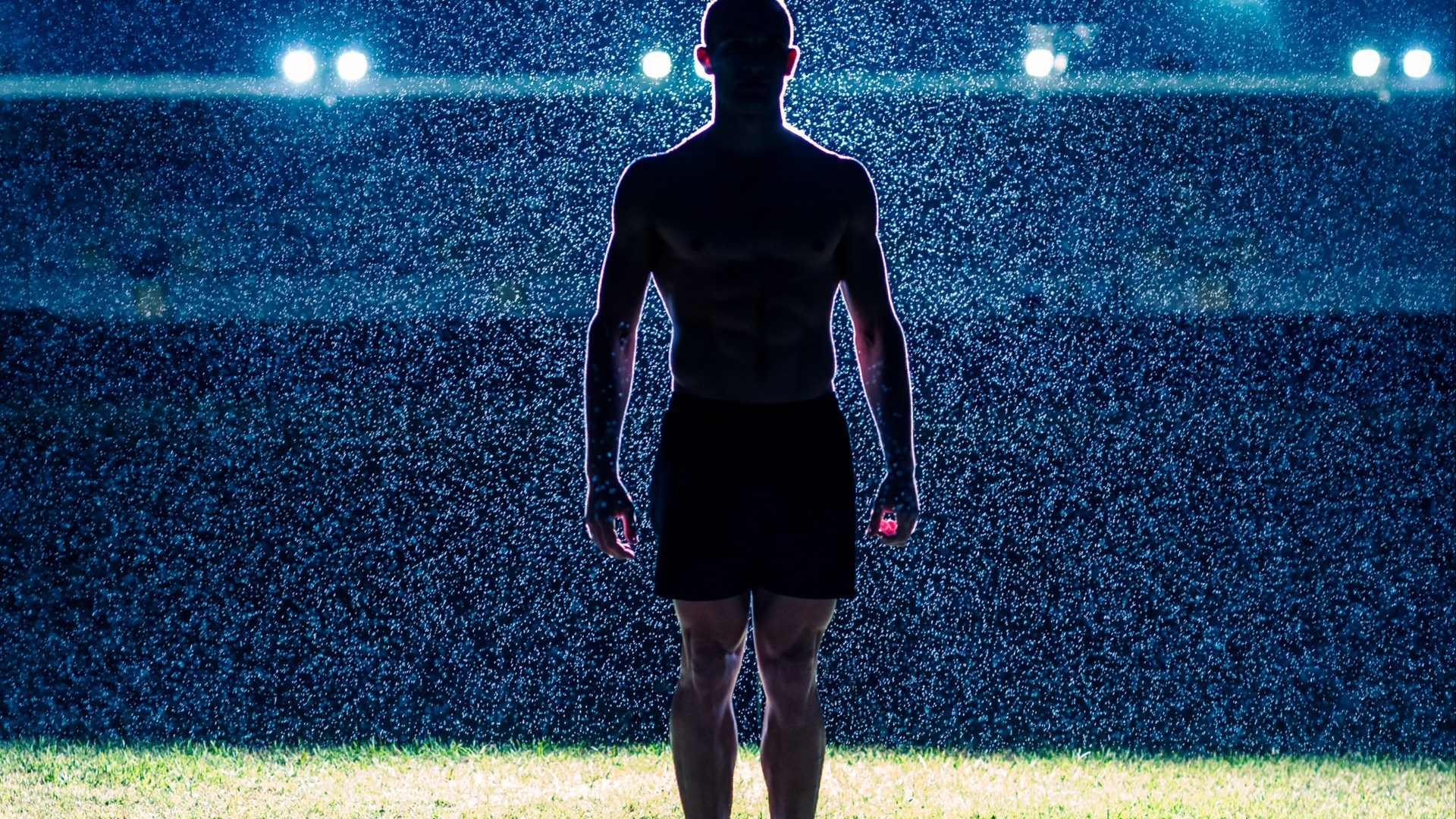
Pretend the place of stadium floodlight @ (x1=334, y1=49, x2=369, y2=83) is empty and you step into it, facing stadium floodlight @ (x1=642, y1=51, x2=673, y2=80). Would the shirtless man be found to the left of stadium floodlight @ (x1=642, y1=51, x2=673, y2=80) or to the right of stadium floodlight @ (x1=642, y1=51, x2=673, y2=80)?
right

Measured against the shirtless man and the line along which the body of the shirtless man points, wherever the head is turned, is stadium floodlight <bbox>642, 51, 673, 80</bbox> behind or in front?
behind

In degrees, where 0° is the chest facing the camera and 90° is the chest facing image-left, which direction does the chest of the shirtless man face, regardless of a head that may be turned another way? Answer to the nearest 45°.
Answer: approximately 0°

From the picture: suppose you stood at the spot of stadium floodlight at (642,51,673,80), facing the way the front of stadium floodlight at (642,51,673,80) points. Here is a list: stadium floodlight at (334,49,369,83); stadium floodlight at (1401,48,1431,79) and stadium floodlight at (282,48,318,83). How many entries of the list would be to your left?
1

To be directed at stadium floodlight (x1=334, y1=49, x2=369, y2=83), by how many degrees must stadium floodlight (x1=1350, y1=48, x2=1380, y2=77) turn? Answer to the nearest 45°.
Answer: approximately 45° to its right

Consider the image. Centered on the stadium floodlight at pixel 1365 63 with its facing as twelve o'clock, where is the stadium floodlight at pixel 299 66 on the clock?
the stadium floodlight at pixel 299 66 is roughly at 2 o'clock from the stadium floodlight at pixel 1365 63.

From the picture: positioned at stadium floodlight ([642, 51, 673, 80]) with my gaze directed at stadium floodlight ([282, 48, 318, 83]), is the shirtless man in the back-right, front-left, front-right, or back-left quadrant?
back-left

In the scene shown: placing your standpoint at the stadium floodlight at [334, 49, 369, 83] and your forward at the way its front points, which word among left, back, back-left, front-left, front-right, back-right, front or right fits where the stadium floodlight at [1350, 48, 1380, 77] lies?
left

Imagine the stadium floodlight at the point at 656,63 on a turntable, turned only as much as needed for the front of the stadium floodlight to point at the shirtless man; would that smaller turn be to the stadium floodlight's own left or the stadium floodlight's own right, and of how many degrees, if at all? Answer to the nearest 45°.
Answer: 0° — it already faces them

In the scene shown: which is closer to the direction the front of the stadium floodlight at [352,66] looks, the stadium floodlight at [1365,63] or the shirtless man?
the shirtless man

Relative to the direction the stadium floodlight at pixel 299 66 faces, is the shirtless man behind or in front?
in front

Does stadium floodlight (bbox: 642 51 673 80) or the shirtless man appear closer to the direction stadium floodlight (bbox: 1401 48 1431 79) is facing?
the shirtless man
